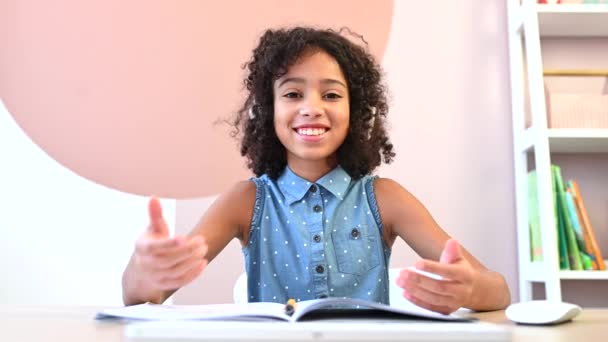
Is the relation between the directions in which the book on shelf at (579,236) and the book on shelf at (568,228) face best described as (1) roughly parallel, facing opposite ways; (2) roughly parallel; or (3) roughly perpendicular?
roughly parallel

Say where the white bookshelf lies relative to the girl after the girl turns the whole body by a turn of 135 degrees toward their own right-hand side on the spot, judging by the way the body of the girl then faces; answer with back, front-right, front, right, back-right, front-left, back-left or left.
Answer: right

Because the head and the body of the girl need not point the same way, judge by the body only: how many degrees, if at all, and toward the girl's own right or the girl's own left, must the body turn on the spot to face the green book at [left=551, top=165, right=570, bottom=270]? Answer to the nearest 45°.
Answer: approximately 135° to the girl's own left

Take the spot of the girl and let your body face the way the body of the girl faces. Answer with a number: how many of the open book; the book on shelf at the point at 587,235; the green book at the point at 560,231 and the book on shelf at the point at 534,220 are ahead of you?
1

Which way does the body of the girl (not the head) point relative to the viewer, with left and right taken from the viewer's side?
facing the viewer

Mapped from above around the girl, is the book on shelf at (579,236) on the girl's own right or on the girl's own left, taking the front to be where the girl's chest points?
on the girl's own left

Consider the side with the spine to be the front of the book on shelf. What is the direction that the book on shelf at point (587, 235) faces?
toward the camera

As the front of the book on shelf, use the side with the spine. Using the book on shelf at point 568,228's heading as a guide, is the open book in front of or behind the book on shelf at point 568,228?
in front

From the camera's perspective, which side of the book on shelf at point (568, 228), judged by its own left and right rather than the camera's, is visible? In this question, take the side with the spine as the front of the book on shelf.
front
